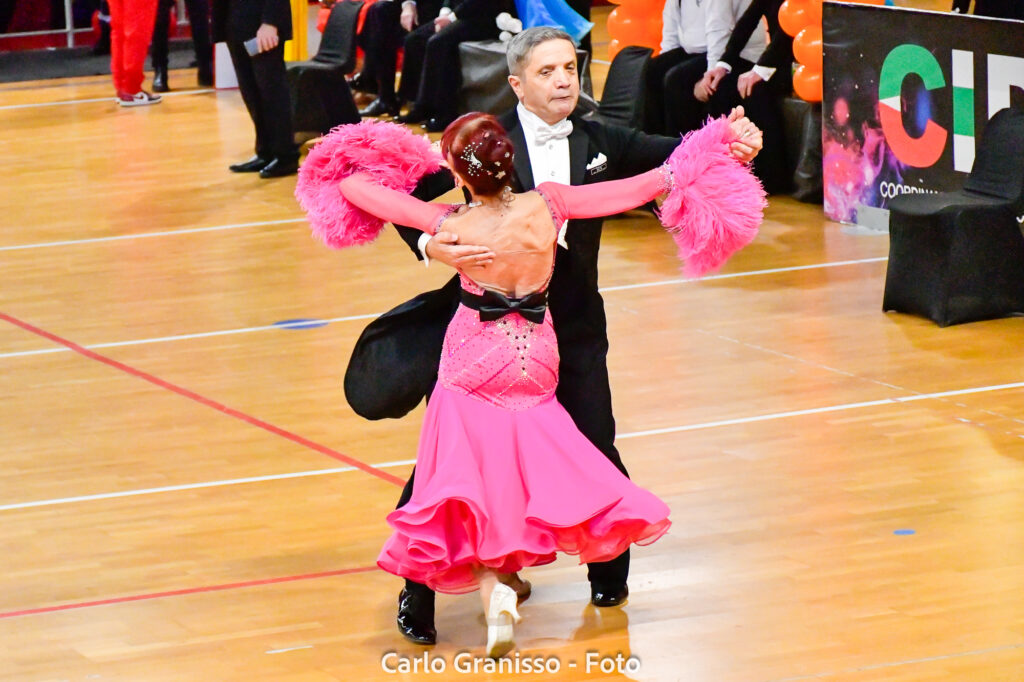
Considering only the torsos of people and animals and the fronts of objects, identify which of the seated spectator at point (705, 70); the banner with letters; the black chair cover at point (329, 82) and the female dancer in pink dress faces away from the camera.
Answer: the female dancer in pink dress

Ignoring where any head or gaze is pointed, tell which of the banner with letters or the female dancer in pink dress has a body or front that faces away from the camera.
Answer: the female dancer in pink dress

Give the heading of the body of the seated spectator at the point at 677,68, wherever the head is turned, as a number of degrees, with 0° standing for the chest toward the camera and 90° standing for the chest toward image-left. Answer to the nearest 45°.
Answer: approximately 45°

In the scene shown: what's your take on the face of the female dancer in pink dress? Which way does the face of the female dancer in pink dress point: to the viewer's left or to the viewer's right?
to the viewer's left

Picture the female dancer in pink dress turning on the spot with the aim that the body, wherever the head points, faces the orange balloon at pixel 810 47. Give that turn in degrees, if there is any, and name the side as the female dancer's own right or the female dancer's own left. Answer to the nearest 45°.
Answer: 0° — they already face it

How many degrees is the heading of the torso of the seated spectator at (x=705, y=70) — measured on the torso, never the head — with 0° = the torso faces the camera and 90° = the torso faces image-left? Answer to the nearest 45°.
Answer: approximately 45°

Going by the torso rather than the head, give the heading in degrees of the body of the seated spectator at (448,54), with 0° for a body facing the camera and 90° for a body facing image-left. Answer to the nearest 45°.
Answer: approximately 45°

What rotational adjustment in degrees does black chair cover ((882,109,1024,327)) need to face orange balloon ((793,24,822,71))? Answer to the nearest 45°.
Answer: approximately 135° to its right

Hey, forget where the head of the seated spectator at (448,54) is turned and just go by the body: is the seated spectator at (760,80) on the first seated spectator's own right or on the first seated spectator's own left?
on the first seated spectator's own left

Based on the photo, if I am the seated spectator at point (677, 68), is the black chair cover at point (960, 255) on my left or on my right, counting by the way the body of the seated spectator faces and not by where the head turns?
on my left

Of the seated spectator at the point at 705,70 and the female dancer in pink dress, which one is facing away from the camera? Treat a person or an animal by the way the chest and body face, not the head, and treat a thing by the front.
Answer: the female dancer in pink dress

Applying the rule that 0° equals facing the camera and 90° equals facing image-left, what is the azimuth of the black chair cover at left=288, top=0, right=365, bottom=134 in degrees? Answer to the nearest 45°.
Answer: approximately 45°

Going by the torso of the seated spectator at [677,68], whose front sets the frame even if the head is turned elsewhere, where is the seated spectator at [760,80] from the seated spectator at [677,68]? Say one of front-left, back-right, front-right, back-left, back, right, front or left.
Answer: left

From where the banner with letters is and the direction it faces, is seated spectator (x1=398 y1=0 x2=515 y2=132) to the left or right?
on its right

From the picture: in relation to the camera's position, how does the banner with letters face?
facing the viewer and to the left of the viewer

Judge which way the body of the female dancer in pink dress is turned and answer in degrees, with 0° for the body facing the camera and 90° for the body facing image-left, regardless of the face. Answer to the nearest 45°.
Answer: approximately 180°

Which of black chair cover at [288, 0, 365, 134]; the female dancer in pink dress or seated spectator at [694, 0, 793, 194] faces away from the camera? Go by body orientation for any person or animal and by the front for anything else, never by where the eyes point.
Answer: the female dancer in pink dress

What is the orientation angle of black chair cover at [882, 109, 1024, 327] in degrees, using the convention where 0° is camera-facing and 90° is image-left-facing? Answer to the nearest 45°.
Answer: approximately 45°
